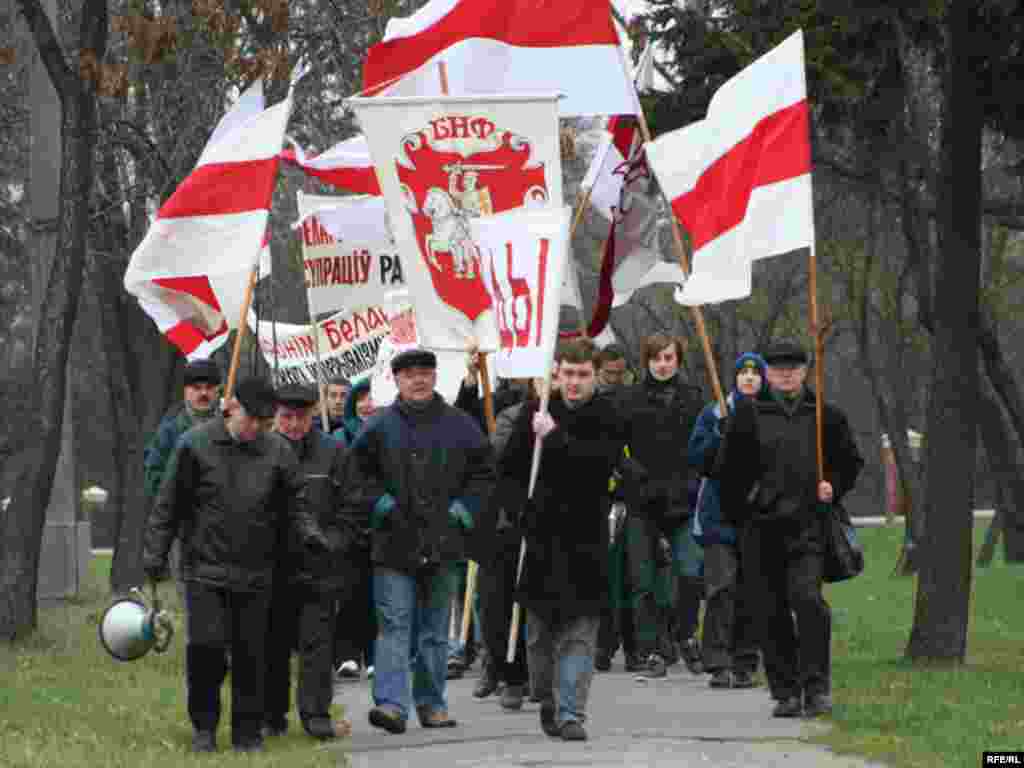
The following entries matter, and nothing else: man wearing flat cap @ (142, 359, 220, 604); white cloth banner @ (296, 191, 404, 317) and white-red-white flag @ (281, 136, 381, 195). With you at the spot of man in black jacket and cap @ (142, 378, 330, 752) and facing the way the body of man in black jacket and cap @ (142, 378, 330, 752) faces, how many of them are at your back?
3

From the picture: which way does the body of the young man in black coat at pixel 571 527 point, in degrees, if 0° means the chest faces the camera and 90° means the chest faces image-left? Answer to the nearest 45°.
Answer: approximately 0°

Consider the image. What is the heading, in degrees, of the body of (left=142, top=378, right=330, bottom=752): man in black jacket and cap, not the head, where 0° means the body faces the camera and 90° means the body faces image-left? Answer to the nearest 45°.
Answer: approximately 0°

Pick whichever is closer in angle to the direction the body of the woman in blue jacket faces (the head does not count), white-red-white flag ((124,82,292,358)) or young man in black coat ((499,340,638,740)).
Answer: the young man in black coat

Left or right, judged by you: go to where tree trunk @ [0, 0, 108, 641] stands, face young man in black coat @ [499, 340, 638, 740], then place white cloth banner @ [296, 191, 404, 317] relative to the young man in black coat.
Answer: left
